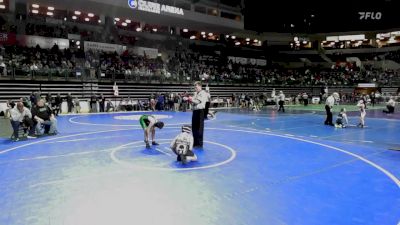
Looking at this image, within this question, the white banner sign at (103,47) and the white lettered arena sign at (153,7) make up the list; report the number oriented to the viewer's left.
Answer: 0

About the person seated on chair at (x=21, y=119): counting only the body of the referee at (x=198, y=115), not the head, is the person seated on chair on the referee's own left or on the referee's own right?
on the referee's own right

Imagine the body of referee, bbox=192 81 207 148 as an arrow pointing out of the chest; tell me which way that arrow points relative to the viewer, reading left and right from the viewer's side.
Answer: facing the viewer and to the left of the viewer

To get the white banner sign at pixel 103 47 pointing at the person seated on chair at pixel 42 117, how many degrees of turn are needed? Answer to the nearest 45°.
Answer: approximately 45° to its right

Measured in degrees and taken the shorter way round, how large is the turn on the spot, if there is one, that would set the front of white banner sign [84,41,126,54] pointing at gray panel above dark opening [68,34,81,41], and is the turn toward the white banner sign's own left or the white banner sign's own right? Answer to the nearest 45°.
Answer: approximately 135° to the white banner sign's own right

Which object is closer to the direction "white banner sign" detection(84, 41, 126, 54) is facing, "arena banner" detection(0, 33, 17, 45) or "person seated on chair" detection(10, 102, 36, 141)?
the person seated on chair

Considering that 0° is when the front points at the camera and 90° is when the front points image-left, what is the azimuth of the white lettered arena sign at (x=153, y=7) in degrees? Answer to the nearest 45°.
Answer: approximately 315°

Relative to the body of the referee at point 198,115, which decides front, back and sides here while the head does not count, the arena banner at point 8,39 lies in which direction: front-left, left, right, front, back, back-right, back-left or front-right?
right
